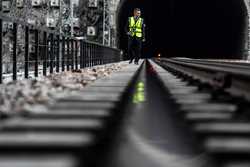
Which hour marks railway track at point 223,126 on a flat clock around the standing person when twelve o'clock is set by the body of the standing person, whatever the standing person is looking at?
The railway track is roughly at 12 o'clock from the standing person.

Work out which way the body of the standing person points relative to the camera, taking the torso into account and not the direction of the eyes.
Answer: toward the camera

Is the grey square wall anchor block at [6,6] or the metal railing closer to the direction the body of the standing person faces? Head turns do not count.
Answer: the metal railing
